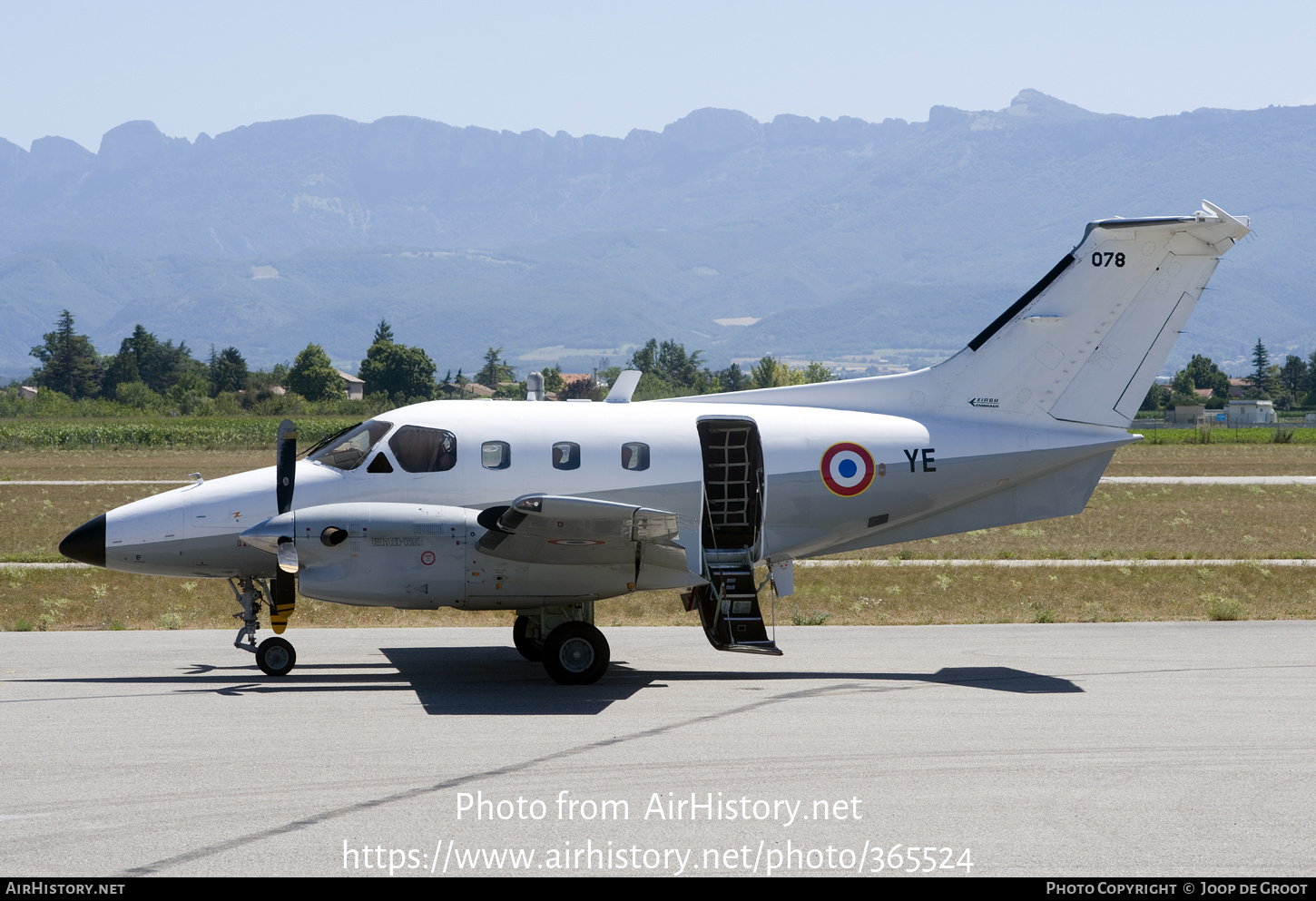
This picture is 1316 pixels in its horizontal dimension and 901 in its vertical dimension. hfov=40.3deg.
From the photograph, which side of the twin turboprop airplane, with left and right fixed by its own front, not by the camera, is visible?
left
